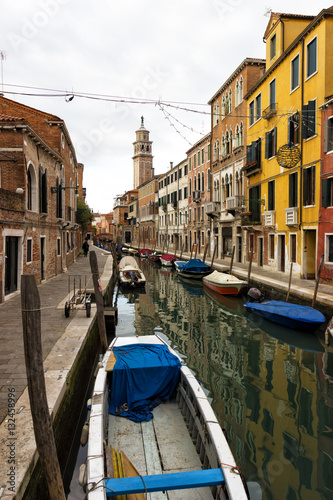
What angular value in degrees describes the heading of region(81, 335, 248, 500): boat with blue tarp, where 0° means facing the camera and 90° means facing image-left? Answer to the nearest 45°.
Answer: approximately 180°

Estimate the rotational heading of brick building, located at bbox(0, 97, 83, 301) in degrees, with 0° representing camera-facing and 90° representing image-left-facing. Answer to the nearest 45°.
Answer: approximately 315°

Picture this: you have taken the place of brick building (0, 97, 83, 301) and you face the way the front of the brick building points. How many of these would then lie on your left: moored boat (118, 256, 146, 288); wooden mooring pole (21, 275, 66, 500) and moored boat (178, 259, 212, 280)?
2

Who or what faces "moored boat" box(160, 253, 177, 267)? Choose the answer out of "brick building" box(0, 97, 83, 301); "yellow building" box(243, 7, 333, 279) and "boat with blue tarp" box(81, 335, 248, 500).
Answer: the boat with blue tarp

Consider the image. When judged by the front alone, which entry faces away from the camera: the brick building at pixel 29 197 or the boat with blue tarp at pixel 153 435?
the boat with blue tarp

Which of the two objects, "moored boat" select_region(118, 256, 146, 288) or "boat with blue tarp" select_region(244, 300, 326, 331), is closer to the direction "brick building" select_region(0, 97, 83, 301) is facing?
the boat with blue tarp

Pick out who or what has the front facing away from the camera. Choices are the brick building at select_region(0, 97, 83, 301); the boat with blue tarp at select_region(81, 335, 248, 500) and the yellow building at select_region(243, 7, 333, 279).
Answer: the boat with blue tarp

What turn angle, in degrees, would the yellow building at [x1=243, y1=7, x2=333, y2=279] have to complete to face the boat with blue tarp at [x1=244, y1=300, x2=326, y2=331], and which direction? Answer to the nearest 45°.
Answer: approximately 45° to its left

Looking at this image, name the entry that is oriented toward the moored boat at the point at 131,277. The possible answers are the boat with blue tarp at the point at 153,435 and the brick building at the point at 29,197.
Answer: the boat with blue tarp
